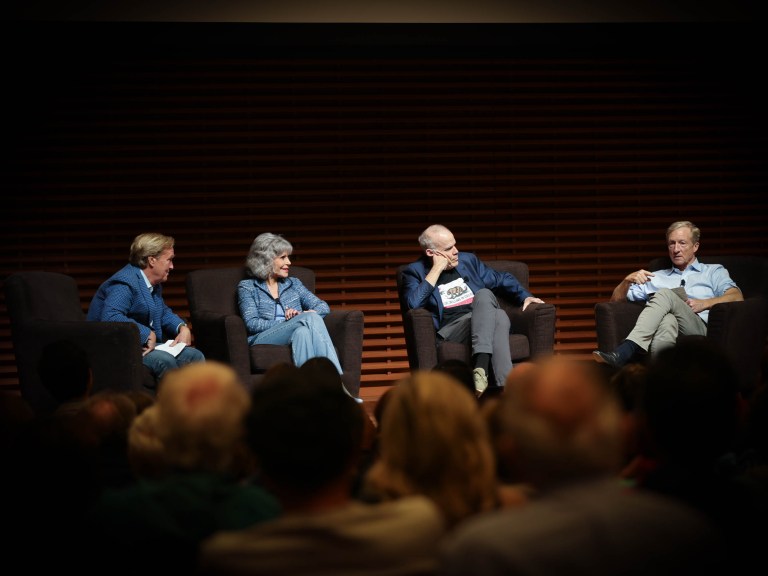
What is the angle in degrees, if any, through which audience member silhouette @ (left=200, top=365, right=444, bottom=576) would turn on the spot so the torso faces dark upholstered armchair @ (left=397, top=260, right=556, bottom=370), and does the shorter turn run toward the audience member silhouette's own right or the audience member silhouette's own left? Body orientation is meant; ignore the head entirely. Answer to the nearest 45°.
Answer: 0° — they already face it

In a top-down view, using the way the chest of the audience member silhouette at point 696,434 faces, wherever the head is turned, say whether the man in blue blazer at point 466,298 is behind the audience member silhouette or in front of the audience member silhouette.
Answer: in front

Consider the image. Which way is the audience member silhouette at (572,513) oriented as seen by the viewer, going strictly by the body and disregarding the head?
away from the camera

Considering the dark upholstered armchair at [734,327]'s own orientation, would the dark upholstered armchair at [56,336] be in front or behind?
in front

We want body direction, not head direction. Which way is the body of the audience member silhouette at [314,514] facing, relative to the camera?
away from the camera

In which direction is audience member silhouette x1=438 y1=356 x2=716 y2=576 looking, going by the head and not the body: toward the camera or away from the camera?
away from the camera

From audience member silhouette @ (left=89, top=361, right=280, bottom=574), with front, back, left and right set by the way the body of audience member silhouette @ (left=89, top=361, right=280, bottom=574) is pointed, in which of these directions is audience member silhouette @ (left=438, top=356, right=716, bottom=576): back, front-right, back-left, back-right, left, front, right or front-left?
back-right

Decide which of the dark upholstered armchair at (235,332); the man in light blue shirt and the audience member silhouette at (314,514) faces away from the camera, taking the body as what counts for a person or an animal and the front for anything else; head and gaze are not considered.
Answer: the audience member silhouette

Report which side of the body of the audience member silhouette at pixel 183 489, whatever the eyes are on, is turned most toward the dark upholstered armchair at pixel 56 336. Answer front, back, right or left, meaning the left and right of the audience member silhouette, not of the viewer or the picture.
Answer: front

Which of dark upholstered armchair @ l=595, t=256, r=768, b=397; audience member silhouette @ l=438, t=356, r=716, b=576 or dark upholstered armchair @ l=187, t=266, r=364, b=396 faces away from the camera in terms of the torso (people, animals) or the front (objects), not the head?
the audience member silhouette

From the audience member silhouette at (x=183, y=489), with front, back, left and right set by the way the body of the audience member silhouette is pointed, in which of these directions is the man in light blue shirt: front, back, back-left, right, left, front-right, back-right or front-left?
front-right

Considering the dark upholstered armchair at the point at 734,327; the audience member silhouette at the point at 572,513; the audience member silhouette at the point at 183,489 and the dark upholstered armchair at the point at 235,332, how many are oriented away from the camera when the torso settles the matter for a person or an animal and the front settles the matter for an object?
2

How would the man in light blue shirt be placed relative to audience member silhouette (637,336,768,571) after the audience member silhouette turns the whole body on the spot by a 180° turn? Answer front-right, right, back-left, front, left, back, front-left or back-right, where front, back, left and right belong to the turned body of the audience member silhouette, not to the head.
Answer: back

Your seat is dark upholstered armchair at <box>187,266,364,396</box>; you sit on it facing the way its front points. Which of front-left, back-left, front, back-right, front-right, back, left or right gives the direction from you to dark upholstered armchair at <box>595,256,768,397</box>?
front-left

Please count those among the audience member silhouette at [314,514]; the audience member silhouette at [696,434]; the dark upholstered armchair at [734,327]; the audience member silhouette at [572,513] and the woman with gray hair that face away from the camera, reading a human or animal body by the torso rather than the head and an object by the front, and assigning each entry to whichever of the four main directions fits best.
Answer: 3

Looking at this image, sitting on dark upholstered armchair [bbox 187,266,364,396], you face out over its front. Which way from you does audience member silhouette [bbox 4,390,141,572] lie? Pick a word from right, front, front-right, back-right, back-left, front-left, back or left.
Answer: front-right

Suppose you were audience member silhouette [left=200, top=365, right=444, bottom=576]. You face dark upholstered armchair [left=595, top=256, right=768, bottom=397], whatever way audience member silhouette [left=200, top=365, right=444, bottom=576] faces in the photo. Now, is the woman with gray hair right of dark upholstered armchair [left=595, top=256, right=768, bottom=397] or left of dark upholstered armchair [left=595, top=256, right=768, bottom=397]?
left

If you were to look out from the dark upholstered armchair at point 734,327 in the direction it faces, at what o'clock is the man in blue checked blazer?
The man in blue checked blazer is roughly at 1 o'clock from the dark upholstered armchair.

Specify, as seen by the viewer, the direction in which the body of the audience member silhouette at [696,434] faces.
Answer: away from the camera

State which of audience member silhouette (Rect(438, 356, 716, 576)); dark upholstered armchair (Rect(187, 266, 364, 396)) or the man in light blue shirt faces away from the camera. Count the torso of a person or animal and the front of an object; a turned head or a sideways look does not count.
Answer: the audience member silhouette

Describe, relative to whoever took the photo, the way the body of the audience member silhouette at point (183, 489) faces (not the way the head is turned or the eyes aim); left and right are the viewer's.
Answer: facing away from the viewer
